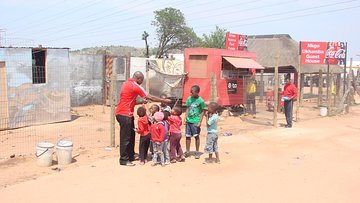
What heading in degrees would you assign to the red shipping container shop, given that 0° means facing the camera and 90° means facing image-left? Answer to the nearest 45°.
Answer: approximately 315°

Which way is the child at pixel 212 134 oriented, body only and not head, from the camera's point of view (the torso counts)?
to the viewer's left

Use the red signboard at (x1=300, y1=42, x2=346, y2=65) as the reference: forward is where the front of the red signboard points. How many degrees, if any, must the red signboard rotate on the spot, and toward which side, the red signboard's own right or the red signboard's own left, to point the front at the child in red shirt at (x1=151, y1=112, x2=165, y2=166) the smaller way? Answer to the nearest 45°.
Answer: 0° — it already faces them

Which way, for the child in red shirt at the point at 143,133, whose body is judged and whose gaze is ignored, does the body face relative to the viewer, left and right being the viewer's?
facing away from the viewer and to the left of the viewer

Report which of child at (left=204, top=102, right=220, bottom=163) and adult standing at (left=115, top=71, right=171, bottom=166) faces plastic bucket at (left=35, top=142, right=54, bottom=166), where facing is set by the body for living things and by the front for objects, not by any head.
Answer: the child

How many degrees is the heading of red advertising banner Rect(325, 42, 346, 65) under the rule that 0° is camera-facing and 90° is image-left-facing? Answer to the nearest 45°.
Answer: approximately 0°

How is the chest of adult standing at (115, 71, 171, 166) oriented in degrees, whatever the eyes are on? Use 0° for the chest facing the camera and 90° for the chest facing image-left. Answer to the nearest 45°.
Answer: approximately 270°

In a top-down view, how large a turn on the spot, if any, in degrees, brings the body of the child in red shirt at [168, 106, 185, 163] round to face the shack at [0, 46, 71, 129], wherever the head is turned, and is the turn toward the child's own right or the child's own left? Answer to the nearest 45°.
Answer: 0° — they already face it

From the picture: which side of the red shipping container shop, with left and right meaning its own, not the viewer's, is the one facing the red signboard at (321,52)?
left
